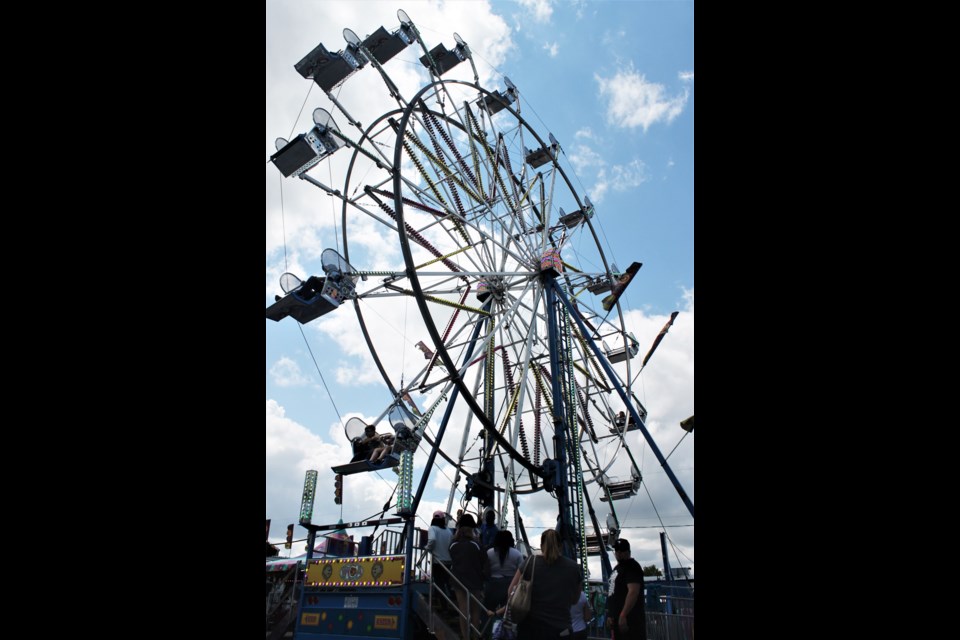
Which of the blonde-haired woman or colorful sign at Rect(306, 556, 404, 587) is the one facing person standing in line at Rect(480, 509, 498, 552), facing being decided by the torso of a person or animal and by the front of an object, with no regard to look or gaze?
the blonde-haired woman

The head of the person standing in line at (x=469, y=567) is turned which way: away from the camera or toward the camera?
away from the camera

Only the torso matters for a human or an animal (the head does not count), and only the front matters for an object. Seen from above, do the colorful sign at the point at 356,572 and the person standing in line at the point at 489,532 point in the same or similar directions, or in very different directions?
very different directions

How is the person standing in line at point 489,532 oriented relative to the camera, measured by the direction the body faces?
away from the camera

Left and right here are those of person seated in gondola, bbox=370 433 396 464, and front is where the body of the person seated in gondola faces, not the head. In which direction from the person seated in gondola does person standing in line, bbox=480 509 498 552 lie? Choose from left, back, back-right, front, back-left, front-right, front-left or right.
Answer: left

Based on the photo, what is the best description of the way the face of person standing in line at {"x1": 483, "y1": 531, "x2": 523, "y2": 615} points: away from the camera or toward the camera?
away from the camera

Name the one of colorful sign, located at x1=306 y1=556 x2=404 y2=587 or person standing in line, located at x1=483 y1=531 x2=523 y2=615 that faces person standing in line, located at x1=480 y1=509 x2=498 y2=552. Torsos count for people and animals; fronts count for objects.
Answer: person standing in line, located at x1=483 y1=531 x2=523 y2=615

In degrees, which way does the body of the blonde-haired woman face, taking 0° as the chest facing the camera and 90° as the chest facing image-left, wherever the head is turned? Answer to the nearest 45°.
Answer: approximately 180°

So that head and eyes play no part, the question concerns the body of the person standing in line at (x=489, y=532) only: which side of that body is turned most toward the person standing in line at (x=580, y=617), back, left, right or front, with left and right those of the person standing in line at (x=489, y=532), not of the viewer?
back

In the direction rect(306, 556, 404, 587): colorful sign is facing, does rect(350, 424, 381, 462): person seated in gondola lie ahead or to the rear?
to the rear

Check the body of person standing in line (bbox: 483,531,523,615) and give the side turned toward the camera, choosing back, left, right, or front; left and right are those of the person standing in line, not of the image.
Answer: back

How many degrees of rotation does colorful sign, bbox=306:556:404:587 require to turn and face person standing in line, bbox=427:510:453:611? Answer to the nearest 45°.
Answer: approximately 45° to its left

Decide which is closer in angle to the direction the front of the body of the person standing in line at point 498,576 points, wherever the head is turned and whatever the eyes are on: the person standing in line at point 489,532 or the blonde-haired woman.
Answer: the person standing in line
